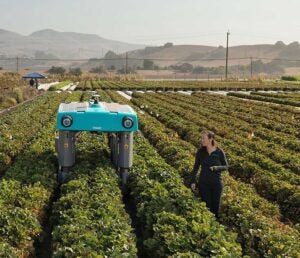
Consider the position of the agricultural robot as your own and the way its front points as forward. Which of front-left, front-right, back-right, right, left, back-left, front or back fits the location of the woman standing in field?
front-left

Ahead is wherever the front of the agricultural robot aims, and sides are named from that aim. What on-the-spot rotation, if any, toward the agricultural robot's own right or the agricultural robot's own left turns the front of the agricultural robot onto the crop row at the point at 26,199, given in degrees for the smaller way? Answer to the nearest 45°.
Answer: approximately 45° to the agricultural robot's own right

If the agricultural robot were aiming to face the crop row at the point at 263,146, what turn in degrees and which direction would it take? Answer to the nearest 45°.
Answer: approximately 135° to its left

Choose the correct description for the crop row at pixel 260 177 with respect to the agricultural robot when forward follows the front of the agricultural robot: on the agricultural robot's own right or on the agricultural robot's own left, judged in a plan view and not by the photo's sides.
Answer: on the agricultural robot's own left

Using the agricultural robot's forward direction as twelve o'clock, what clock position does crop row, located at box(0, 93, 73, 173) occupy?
The crop row is roughly at 5 o'clock from the agricultural robot.

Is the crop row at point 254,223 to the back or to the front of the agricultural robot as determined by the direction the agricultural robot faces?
to the front

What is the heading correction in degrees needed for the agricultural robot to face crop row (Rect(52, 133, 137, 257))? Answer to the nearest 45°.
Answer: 0° — it already faces it

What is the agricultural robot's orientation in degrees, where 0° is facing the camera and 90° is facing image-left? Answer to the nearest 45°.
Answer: approximately 0°

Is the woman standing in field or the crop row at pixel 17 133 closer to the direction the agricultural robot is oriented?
the woman standing in field
